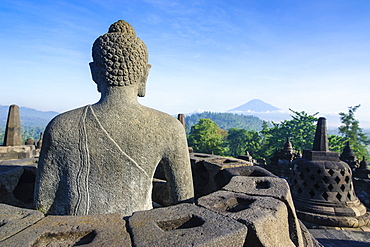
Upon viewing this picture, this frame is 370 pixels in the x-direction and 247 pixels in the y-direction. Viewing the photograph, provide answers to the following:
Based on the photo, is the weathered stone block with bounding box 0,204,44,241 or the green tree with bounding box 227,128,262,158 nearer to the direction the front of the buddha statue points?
the green tree

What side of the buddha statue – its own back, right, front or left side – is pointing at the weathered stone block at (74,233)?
back

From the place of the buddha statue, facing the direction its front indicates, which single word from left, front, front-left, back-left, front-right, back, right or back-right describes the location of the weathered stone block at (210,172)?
front-right

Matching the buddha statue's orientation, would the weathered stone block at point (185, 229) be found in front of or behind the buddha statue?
behind

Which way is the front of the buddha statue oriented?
away from the camera

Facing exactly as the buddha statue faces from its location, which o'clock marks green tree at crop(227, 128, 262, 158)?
The green tree is roughly at 1 o'clock from the buddha statue.

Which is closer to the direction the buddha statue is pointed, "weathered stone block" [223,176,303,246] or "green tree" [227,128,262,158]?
the green tree

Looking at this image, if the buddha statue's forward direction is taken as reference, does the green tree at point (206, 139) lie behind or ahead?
ahead

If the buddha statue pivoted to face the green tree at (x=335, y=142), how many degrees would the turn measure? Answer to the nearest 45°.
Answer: approximately 45° to its right

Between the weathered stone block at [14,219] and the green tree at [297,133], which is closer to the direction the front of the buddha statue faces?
the green tree

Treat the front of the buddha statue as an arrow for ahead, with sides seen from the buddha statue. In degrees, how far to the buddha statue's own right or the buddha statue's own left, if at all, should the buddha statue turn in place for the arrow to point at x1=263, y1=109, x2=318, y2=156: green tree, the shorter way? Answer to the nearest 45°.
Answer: approximately 45° to the buddha statue's own right

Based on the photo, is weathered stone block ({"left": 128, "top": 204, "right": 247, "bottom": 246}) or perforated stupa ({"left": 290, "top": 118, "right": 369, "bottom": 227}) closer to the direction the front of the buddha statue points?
the perforated stupa
